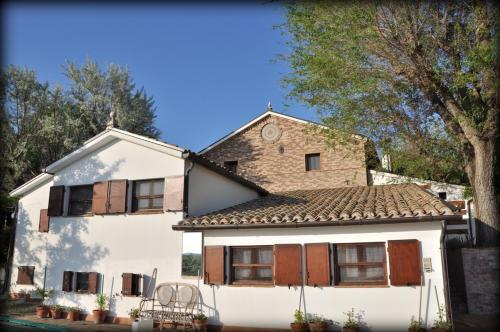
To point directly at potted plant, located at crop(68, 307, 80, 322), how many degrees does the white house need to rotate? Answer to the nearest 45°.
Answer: approximately 90° to its right

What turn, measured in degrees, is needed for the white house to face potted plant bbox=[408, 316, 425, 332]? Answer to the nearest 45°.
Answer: approximately 45° to its left

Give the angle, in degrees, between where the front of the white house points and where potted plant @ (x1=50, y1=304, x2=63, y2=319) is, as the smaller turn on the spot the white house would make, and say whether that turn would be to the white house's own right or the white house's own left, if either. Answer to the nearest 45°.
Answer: approximately 90° to the white house's own right

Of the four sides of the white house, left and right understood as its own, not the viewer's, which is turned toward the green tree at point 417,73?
left

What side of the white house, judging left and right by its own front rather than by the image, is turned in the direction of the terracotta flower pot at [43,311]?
right

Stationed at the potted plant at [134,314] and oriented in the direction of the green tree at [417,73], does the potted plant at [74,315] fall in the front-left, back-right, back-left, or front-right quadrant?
back-left

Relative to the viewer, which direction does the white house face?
toward the camera

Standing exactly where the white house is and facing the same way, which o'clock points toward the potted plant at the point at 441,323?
The potted plant is roughly at 10 o'clock from the white house.

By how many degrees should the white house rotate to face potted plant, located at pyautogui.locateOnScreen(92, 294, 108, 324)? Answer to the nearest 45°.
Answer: approximately 90° to its right
